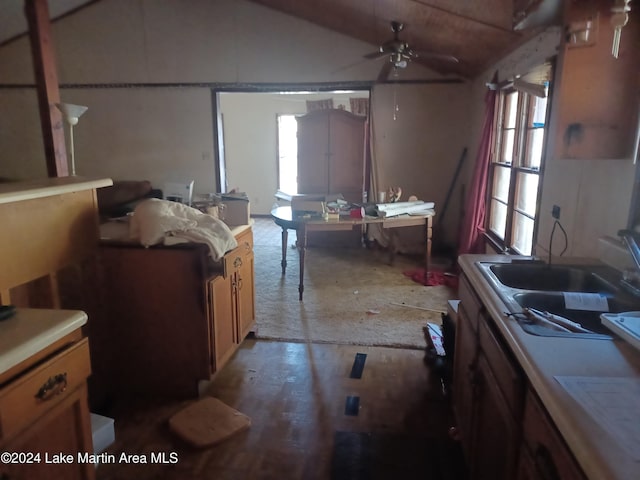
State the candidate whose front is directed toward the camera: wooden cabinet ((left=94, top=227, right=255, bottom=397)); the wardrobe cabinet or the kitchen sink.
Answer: the wardrobe cabinet

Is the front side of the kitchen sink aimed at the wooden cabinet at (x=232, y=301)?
yes

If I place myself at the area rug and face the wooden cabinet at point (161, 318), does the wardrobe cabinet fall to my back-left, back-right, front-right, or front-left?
back-right

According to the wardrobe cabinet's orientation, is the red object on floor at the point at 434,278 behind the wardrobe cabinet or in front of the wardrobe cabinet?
in front

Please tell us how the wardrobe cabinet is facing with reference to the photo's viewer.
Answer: facing the viewer

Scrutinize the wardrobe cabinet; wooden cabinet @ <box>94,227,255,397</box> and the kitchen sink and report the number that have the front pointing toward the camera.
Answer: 1

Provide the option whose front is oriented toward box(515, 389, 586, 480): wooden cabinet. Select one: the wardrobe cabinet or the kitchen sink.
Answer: the wardrobe cabinet

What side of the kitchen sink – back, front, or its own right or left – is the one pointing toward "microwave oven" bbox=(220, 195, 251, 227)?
front

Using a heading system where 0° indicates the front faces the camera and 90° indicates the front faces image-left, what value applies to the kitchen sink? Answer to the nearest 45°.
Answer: approximately 90°

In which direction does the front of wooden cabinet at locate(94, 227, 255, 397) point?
to the viewer's right

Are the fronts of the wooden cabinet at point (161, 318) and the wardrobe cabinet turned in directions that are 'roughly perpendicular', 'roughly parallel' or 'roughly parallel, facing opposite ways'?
roughly perpendicular

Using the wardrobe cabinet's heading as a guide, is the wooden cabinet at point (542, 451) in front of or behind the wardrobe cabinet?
in front

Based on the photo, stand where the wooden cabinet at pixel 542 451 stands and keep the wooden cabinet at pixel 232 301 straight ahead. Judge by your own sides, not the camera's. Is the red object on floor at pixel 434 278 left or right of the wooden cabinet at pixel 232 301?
right

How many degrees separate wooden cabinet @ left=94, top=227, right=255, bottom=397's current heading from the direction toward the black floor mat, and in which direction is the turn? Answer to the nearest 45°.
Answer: approximately 45° to its right

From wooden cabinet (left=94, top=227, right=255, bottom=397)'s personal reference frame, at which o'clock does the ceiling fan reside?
The ceiling fan is roughly at 11 o'clock from the wooden cabinet.
